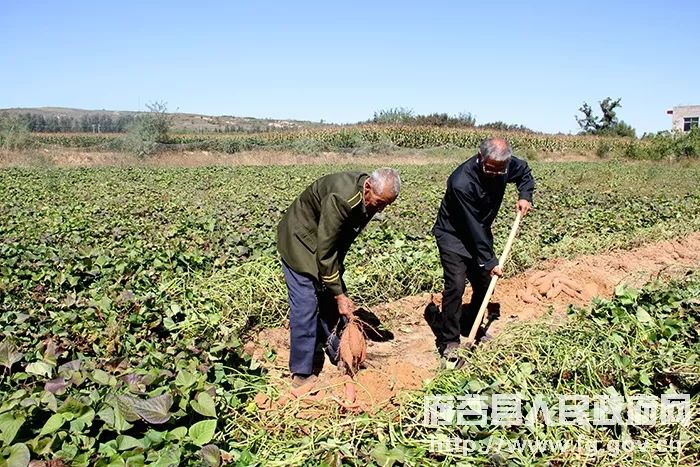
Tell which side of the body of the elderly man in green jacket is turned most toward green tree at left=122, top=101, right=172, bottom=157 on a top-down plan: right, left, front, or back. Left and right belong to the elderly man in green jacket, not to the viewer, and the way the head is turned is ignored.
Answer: left

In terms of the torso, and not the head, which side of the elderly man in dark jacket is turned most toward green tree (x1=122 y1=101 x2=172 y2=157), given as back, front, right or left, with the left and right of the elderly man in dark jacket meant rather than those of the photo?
back

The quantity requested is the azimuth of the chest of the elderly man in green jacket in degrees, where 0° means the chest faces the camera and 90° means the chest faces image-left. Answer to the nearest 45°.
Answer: approximately 270°

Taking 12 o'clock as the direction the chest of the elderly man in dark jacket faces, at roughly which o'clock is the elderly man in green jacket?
The elderly man in green jacket is roughly at 3 o'clock from the elderly man in dark jacket.

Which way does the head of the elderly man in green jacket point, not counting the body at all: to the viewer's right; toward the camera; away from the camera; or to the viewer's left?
to the viewer's right

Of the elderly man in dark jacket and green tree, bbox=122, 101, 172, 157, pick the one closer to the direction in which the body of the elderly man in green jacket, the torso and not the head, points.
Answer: the elderly man in dark jacket

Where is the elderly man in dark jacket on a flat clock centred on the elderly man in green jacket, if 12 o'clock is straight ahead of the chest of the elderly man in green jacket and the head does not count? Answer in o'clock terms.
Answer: The elderly man in dark jacket is roughly at 11 o'clock from the elderly man in green jacket.
